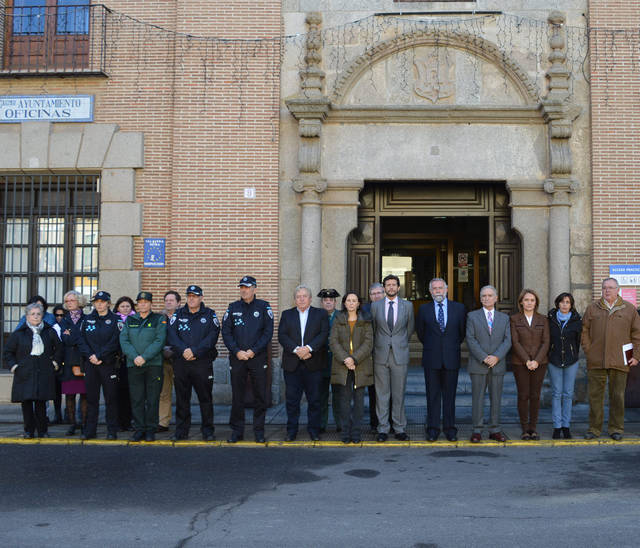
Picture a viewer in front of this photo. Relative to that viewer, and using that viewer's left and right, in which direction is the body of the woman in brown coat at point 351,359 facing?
facing the viewer

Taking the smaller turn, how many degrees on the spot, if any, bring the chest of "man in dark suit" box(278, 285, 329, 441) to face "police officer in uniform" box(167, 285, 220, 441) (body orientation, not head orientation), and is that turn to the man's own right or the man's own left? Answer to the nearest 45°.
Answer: approximately 90° to the man's own right

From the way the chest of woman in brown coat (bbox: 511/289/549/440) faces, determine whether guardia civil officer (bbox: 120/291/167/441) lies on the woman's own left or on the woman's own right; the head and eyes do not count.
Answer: on the woman's own right

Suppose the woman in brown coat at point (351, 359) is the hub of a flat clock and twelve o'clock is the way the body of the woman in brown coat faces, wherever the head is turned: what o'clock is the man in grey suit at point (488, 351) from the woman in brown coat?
The man in grey suit is roughly at 9 o'clock from the woman in brown coat.

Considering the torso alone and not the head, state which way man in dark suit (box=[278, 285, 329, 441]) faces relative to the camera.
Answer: toward the camera

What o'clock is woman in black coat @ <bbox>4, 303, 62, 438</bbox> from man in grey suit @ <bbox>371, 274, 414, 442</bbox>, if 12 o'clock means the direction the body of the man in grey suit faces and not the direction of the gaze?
The woman in black coat is roughly at 3 o'clock from the man in grey suit.

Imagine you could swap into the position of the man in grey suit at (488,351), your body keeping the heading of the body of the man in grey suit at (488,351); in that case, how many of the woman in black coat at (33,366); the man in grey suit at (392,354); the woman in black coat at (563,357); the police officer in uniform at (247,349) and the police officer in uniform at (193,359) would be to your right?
4

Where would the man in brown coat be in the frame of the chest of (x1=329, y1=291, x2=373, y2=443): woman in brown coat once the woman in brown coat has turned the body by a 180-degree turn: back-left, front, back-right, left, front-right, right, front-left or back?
right

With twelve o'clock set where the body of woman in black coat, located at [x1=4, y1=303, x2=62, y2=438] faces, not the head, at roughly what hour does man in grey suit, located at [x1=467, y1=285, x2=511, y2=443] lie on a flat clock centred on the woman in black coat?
The man in grey suit is roughly at 10 o'clock from the woman in black coat.

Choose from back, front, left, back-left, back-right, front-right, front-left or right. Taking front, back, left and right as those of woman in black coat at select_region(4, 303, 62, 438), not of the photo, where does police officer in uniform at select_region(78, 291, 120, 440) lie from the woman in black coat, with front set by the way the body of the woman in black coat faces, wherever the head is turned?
front-left

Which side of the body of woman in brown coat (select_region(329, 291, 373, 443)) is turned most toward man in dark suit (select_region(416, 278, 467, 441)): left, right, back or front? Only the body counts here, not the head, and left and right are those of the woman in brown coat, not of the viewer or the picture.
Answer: left

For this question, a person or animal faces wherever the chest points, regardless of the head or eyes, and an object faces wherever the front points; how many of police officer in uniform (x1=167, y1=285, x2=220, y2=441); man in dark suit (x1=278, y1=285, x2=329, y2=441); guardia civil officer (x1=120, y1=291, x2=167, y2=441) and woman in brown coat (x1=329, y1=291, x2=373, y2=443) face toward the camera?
4

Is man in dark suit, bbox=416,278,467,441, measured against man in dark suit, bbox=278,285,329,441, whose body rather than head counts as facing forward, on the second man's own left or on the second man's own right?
on the second man's own left

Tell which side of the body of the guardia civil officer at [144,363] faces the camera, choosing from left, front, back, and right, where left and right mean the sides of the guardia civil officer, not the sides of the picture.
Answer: front

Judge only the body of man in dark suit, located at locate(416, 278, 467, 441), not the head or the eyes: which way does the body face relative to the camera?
toward the camera
